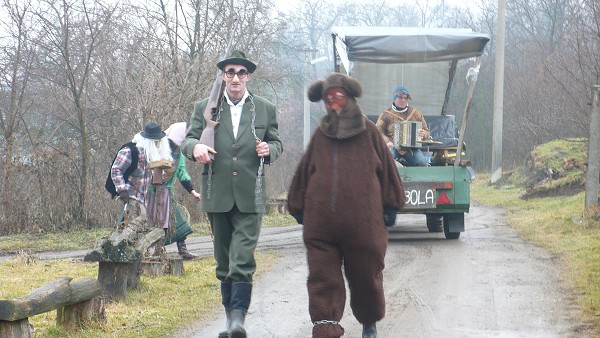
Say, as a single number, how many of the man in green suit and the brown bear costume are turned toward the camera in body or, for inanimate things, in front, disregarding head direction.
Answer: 2

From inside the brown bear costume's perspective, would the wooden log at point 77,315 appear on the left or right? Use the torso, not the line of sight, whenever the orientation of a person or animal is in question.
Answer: on its right

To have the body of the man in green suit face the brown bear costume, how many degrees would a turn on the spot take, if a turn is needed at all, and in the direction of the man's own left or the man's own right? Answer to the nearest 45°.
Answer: approximately 45° to the man's own left

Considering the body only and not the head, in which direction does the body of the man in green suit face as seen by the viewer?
toward the camera

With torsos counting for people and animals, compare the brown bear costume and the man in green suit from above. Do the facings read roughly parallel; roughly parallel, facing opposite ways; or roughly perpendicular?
roughly parallel

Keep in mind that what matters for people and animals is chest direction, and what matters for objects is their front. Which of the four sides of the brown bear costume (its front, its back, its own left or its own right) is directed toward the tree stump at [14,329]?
right

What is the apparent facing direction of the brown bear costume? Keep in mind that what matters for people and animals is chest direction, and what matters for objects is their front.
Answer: toward the camera

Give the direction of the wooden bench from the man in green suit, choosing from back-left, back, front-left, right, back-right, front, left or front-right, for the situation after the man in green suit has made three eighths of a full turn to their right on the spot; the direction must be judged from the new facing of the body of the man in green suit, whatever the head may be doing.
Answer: front-left
